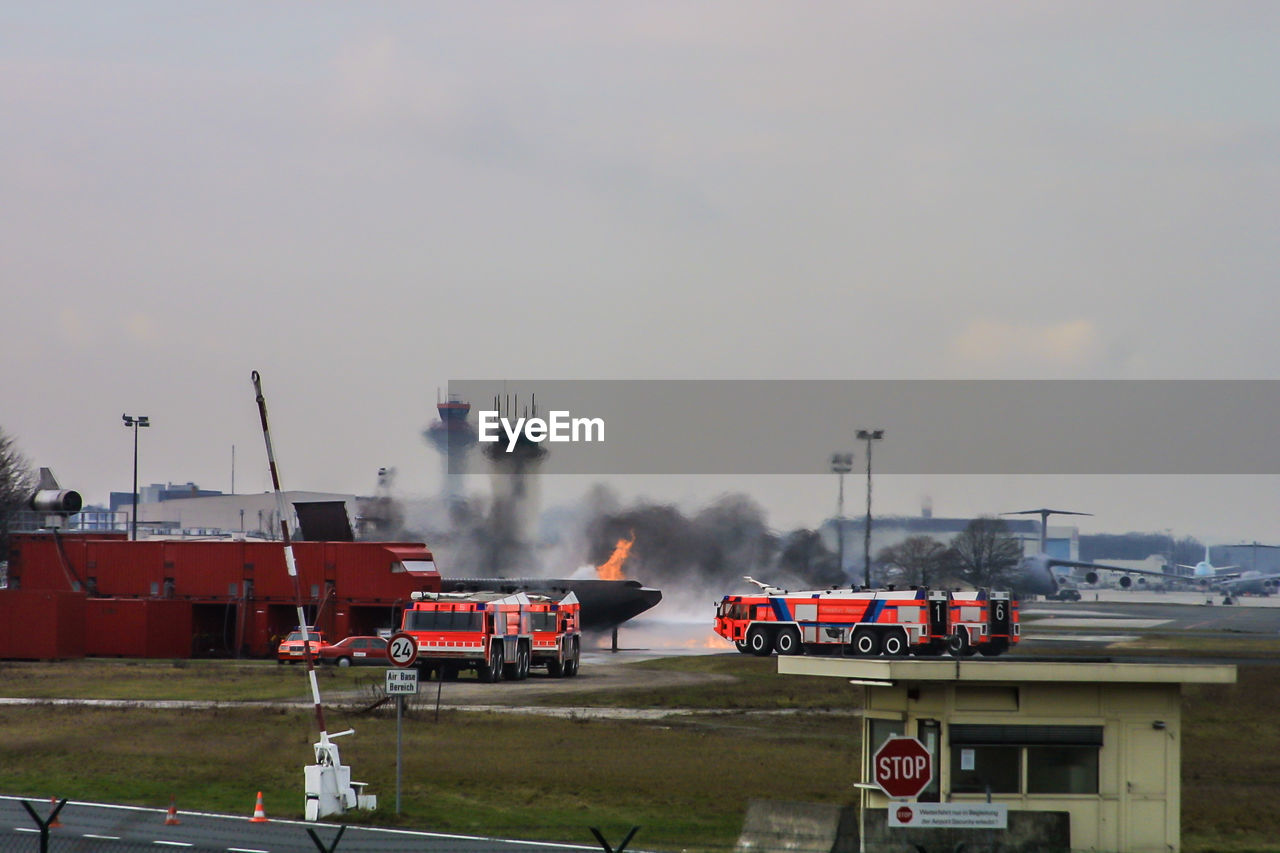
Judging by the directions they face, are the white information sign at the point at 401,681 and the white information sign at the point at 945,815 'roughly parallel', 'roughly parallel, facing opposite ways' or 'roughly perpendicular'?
roughly parallel

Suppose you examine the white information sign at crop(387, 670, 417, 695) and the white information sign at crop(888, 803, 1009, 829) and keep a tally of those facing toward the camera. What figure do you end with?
2

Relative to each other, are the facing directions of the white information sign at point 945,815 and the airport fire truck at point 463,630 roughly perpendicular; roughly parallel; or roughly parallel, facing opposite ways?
roughly parallel

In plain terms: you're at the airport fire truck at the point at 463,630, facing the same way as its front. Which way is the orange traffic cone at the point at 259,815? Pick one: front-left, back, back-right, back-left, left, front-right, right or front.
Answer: front

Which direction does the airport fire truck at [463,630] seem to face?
toward the camera

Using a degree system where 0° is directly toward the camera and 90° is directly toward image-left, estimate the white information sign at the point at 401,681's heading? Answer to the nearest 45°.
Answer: approximately 0°

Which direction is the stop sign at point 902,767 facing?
toward the camera

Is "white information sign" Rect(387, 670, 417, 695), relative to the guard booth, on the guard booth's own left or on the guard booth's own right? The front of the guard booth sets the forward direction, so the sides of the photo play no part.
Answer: on the guard booth's own right

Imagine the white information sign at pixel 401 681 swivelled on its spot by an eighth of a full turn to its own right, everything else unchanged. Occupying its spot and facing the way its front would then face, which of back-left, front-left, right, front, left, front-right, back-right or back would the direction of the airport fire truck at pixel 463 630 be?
back-right
